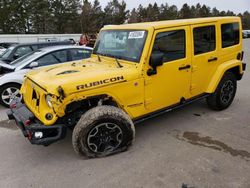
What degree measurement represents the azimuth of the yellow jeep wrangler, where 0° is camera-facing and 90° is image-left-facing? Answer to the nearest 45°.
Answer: approximately 45°

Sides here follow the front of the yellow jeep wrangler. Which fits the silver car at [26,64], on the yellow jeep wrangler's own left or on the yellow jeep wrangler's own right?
on the yellow jeep wrangler's own right

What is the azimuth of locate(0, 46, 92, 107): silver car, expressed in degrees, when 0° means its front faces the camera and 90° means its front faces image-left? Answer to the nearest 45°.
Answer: approximately 45°

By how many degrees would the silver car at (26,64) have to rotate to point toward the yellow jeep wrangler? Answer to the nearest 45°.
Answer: approximately 90° to its left
